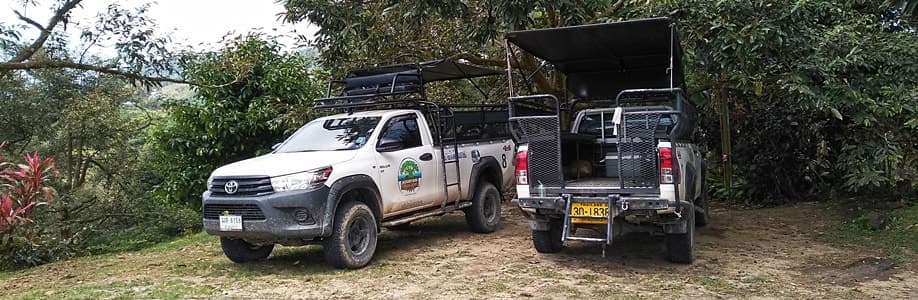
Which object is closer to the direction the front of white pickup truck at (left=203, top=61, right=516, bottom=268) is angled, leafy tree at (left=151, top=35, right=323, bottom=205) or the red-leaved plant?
the red-leaved plant

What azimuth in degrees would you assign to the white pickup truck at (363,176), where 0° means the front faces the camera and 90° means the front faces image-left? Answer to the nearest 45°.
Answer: approximately 45°

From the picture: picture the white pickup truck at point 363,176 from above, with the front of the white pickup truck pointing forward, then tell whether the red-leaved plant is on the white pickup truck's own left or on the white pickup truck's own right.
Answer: on the white pickup truck's own right

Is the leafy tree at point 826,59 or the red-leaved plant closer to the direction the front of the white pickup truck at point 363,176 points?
the red-leaved plant

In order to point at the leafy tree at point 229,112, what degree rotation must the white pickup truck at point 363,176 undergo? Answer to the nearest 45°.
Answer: approximately 90° to its right
